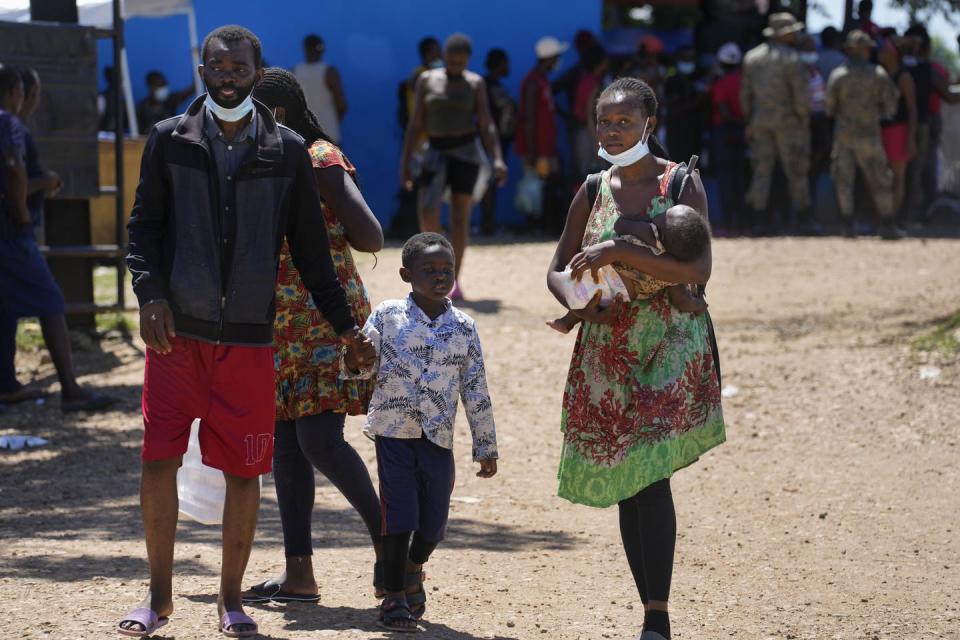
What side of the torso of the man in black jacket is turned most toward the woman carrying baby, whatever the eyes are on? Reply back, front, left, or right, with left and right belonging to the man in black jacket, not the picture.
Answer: left

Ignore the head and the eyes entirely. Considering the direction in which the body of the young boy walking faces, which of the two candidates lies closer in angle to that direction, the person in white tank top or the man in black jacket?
the man in black jacket

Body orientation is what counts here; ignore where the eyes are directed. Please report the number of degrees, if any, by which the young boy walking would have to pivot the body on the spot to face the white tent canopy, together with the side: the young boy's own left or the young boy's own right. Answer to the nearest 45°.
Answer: approximately 180°

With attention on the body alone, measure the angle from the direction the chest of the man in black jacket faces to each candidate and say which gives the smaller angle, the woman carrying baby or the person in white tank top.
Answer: the woman carrying baby

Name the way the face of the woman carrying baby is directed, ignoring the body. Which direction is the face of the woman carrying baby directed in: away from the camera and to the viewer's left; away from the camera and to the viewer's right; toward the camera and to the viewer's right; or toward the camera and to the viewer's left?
toward the camera and to the viewer's left

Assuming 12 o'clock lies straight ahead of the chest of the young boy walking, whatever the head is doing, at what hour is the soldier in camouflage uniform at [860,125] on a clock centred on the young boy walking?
The soldier in camouflage uniform is roughly at 7 o'clock from the young boy walking.

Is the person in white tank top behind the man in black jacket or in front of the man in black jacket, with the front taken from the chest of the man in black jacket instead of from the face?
behind

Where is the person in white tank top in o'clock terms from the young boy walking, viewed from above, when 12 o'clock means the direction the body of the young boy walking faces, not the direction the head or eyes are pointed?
The person in white tank top is roughly at 6 o'clock from the young boy walking.

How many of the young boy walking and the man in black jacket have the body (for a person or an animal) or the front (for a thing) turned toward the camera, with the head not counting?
2

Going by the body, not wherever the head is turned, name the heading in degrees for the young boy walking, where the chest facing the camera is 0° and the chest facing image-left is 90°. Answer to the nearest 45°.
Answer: approximately 0°
